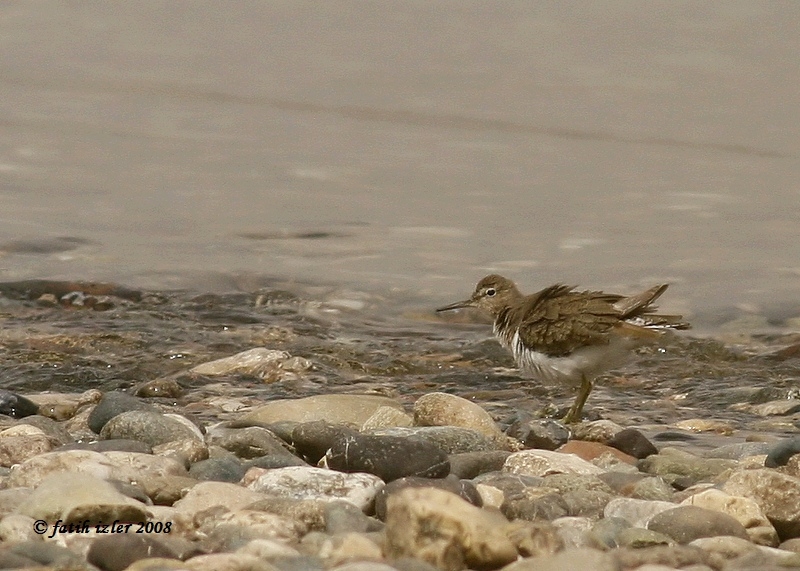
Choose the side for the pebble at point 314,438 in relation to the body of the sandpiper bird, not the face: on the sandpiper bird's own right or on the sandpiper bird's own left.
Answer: on the sandpiper bird's own left

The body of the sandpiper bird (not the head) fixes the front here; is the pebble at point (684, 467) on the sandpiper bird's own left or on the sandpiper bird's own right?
on the sandpiper bird's own left

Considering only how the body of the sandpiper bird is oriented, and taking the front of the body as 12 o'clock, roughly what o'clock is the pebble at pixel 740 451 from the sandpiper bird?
The pebble is roughly at 8 o'clock from the sandpiper bird.

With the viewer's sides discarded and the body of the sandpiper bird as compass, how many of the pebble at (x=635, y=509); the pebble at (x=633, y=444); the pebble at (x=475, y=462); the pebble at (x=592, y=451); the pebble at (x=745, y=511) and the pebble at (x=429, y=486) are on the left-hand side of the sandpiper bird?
6

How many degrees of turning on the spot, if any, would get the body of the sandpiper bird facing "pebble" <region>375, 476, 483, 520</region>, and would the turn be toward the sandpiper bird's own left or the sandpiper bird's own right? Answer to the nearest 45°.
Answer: approximately 90° to the sandpiper bird's own left

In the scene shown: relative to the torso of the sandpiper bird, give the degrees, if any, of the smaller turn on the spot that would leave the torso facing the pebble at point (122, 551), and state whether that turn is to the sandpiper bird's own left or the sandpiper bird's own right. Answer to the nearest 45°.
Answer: approximately 90° to the sandpiper bird's own left

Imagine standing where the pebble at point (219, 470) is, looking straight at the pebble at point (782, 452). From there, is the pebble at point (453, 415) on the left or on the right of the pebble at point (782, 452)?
left

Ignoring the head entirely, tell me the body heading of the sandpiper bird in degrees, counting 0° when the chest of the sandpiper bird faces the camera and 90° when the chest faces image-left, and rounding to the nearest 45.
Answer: approximately 90°

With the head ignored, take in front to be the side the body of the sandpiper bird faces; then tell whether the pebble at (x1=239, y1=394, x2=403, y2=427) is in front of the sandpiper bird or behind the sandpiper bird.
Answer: in front

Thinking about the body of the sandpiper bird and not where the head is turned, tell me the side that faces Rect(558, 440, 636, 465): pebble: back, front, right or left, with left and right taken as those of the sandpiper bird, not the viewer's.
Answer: left

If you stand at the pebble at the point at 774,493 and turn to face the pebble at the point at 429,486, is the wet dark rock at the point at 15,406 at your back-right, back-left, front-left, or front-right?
front-right

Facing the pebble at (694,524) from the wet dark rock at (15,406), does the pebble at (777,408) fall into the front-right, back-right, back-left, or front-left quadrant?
front-left

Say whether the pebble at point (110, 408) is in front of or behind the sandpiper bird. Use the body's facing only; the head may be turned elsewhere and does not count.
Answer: in front

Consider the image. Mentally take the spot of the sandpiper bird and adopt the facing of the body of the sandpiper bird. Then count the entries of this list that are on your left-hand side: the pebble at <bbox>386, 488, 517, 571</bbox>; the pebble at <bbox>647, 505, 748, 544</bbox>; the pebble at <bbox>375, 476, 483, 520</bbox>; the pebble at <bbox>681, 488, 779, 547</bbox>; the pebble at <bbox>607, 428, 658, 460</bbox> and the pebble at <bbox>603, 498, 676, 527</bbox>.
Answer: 6
